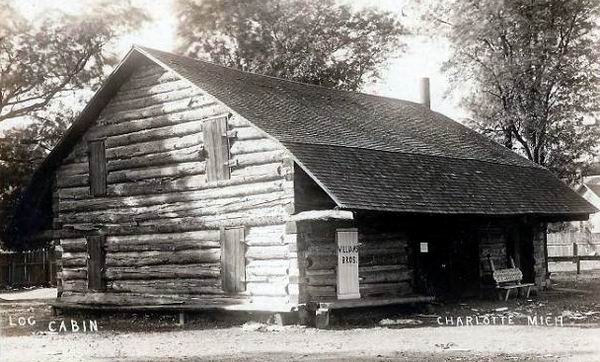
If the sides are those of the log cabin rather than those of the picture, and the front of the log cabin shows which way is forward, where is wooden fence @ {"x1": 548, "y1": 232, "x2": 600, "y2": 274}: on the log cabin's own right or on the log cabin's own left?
on the log cabin's own left

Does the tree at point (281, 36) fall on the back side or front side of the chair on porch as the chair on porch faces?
on the back side

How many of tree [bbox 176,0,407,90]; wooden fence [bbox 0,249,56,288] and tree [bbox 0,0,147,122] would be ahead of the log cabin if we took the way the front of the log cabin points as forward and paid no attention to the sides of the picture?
0

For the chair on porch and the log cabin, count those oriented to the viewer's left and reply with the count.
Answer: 0

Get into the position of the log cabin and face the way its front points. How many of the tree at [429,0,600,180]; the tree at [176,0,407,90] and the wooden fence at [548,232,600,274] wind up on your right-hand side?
0

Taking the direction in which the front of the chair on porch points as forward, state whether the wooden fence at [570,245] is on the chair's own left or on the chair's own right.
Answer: on the chair's own left

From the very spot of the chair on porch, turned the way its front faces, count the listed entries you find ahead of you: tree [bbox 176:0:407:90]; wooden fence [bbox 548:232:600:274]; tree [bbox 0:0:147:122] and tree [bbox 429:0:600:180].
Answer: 0

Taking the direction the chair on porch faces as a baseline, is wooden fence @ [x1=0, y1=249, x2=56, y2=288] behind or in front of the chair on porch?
behind

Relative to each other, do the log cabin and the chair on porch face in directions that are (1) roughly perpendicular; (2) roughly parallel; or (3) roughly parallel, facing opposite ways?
roughly parallel

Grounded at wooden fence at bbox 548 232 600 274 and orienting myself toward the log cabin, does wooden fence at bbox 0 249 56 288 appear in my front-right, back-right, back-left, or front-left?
front-right

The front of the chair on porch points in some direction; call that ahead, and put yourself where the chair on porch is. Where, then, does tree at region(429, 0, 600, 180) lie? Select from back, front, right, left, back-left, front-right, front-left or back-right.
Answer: back-left

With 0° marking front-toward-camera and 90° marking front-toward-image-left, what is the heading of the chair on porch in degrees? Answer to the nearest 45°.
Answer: approximately 315°

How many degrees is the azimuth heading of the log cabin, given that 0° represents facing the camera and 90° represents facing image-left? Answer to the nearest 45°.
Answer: approximately 315°

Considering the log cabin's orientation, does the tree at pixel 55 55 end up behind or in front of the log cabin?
behind

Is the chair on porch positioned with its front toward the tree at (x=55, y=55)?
no

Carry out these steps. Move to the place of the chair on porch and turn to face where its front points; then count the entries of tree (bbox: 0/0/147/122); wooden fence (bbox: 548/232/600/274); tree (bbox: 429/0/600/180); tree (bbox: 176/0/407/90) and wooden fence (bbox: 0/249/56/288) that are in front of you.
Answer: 0
